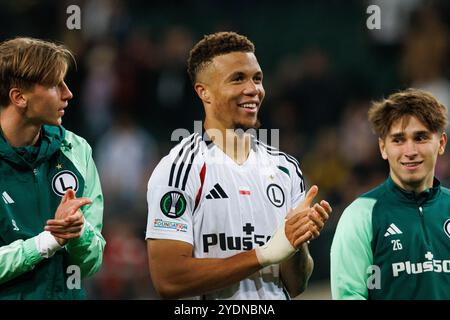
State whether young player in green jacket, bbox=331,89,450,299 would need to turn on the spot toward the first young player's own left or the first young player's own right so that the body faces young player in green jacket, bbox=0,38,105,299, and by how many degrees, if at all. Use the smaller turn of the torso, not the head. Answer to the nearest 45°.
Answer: approximately 90° to the first young player's own right

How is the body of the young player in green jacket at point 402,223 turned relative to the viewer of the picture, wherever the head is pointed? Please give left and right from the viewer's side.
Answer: facing the viewer

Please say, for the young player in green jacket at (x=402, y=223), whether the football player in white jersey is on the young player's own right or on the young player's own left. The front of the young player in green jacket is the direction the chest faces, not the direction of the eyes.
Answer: on the young player's own right

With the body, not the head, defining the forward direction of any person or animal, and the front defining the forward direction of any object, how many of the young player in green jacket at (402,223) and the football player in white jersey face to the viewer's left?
0

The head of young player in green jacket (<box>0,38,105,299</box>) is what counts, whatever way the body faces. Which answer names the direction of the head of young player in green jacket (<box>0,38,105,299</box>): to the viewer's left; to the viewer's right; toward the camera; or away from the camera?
to the viewer's right

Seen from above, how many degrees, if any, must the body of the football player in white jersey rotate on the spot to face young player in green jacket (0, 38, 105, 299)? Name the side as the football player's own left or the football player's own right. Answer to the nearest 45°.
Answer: approximately 135° to the football player's own right

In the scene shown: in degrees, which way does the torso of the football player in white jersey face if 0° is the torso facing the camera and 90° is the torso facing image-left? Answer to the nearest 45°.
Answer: approximately 315°
